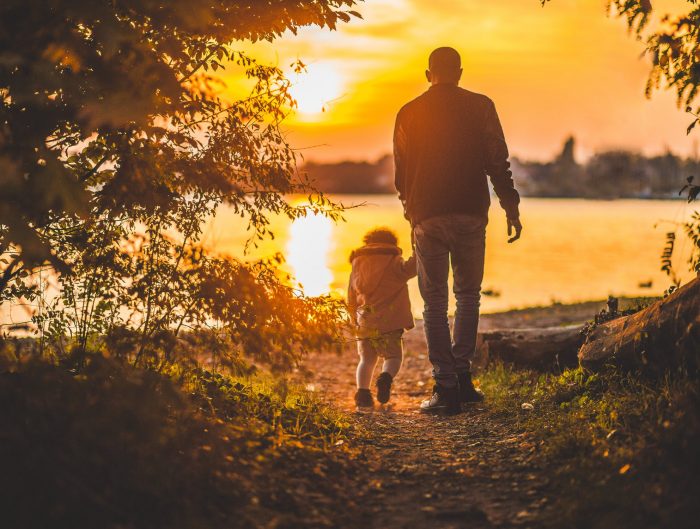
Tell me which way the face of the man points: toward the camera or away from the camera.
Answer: away from the camera

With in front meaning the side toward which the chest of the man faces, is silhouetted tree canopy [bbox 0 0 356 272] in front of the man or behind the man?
behind

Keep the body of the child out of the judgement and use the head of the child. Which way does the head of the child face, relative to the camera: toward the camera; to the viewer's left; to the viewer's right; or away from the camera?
away from the camera

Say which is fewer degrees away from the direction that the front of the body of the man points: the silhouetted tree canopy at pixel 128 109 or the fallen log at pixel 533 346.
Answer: the fallen log

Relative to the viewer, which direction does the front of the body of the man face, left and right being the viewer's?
facing away from the viewer

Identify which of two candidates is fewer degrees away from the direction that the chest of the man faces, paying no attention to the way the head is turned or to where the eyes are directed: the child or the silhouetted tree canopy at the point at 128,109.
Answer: the child
